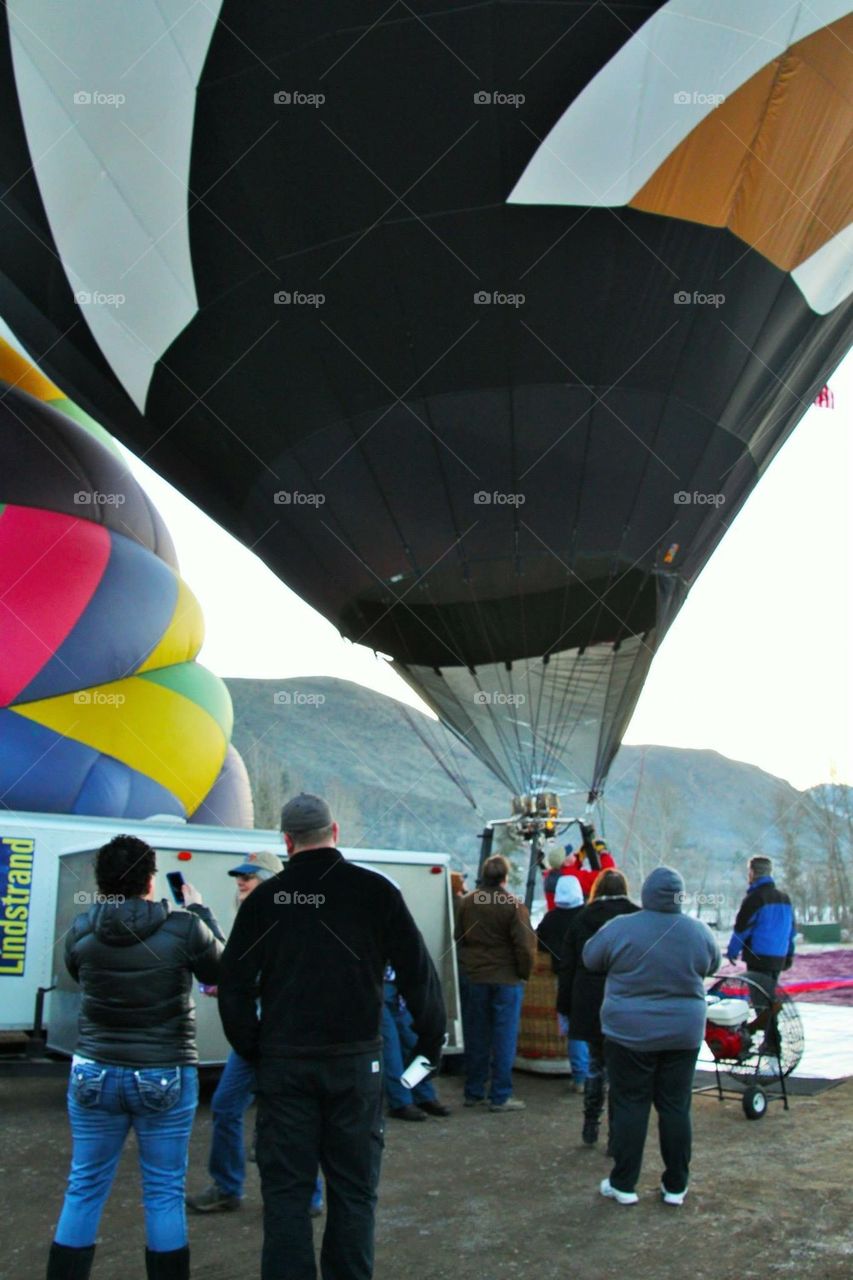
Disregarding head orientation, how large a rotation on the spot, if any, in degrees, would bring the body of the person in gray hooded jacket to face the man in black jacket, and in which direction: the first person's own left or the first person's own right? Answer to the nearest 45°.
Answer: approximately 135° to the first person's own left

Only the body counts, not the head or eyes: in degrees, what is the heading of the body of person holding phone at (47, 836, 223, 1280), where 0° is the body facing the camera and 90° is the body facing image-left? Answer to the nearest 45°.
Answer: approximately 180°

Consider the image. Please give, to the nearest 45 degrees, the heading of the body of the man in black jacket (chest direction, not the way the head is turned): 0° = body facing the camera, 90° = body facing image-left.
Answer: approximately 180°

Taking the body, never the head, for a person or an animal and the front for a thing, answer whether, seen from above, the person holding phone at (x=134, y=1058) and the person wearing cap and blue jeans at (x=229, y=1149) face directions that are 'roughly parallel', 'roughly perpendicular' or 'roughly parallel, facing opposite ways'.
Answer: roughly perpendicular

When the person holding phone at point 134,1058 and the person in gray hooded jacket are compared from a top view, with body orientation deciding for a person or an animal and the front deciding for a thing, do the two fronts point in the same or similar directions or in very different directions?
same or similar directions

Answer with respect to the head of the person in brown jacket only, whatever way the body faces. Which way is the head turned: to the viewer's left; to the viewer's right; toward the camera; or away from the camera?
away from the camera

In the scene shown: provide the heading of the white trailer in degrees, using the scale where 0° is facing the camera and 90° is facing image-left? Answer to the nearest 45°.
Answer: approximately 135°

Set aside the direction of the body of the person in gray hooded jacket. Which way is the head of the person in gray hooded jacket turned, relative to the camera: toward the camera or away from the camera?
away from the camera

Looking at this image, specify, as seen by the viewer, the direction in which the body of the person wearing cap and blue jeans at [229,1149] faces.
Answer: to the viewer's left

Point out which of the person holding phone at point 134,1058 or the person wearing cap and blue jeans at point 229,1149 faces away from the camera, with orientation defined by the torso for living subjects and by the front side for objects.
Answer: the person holding phone at point 134,1058

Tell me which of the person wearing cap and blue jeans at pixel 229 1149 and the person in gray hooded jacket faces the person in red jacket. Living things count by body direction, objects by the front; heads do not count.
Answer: the person in gray hooded jacket

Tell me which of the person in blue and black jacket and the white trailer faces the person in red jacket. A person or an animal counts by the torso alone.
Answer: the person in blue and black jacket

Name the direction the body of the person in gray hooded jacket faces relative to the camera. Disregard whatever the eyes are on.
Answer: away from the camera

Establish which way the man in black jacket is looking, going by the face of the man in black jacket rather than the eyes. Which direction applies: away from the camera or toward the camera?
away from the camera

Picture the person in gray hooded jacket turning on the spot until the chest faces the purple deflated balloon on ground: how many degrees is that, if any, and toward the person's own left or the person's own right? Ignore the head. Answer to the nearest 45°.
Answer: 0° — they already face it

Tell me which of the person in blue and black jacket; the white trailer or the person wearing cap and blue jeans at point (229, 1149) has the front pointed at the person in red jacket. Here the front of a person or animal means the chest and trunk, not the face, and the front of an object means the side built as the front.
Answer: the person in blue and black jacket
